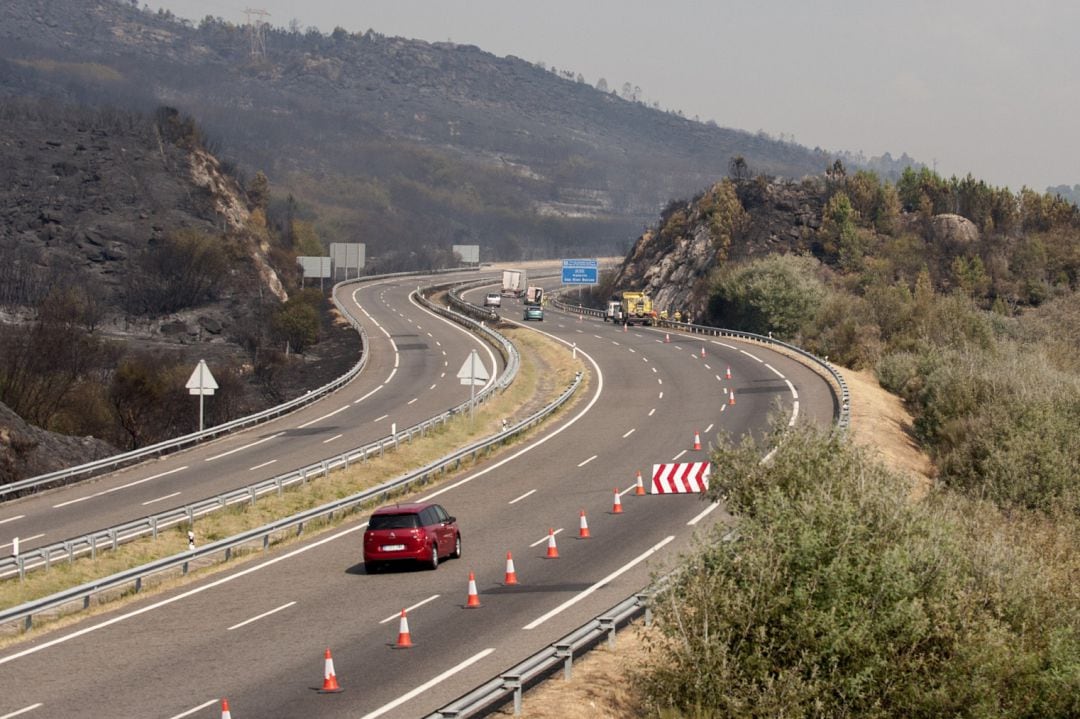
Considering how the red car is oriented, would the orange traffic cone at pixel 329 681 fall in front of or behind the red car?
behind

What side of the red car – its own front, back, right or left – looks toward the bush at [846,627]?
right

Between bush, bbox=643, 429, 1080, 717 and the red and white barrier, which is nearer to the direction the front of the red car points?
the red and white barrier

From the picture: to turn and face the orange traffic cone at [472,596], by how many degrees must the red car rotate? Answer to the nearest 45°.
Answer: approximately 135° to its right

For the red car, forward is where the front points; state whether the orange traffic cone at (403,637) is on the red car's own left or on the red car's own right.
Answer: on the red car's own right

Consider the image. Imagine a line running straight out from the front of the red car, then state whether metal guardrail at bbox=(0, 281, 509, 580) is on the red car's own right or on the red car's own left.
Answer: on the red car's own left

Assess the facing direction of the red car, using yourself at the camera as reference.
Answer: facing away from the viewer and to the right of the viewer

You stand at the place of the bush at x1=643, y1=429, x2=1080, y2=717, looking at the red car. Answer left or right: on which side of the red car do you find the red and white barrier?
right
